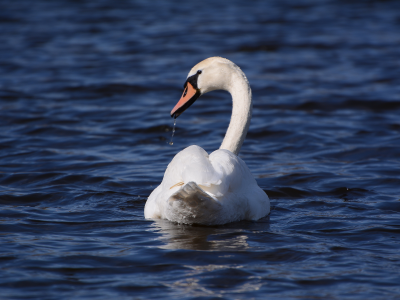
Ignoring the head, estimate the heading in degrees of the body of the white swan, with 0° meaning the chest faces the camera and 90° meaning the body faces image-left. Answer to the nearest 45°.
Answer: approximately 180°
